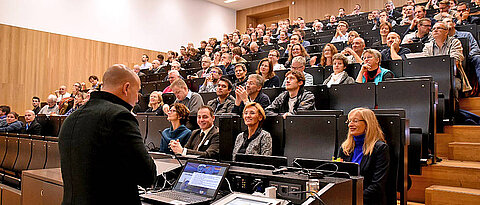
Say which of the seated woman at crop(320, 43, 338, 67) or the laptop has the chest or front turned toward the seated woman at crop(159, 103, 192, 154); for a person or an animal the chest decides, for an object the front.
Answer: the seated woman at crop(320, 43, 338, 67)

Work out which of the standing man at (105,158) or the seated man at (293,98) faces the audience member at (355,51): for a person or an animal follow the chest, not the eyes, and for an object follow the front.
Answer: the standing man

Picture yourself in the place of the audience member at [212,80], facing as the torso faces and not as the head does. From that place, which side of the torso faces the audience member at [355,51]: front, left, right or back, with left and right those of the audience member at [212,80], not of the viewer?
left

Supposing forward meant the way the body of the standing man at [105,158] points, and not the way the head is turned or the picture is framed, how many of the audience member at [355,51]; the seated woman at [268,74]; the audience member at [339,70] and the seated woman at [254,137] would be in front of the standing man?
4

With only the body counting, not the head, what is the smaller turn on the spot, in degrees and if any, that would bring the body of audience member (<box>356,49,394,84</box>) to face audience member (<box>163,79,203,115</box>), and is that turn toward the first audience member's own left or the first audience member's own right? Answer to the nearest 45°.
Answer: approximately 45° to the first audience member's own right

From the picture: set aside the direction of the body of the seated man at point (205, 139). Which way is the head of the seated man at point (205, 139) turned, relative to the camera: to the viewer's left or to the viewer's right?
to the viewer's left

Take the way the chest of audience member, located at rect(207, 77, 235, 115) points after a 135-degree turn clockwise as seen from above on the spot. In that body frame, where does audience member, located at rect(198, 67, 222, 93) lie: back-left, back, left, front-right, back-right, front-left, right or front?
front

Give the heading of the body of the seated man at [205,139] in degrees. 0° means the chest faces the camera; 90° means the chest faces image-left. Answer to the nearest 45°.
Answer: approximately 45°

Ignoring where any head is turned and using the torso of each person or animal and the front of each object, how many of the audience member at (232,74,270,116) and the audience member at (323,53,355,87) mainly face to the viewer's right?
0

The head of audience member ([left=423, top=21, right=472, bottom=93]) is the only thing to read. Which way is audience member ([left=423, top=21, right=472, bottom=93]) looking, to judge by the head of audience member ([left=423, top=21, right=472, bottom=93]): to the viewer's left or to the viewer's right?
to the viewer's left

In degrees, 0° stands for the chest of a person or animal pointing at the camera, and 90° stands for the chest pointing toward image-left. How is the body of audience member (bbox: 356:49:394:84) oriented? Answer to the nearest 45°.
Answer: approximately 45°

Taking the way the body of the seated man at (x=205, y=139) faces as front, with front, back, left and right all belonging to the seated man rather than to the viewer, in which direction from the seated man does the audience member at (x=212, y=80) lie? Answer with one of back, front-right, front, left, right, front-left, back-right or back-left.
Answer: back-right
